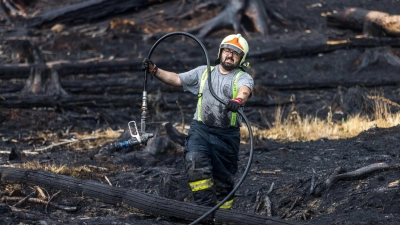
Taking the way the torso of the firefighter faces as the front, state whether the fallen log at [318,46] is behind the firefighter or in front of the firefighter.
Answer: behind

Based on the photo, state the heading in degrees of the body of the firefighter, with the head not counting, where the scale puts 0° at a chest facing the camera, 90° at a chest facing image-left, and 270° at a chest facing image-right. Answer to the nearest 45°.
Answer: approximately 0°

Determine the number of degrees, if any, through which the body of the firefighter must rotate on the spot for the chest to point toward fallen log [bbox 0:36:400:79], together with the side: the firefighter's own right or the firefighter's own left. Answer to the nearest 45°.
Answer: approximately 180°

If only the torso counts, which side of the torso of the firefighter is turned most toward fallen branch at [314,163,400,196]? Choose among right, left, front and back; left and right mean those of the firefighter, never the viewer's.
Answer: left

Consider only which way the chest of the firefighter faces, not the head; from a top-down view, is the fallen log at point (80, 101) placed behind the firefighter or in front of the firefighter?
behind

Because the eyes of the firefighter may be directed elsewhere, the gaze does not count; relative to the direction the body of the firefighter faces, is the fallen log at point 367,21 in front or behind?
behind

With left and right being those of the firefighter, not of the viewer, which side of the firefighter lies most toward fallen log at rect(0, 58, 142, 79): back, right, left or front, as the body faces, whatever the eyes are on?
back
